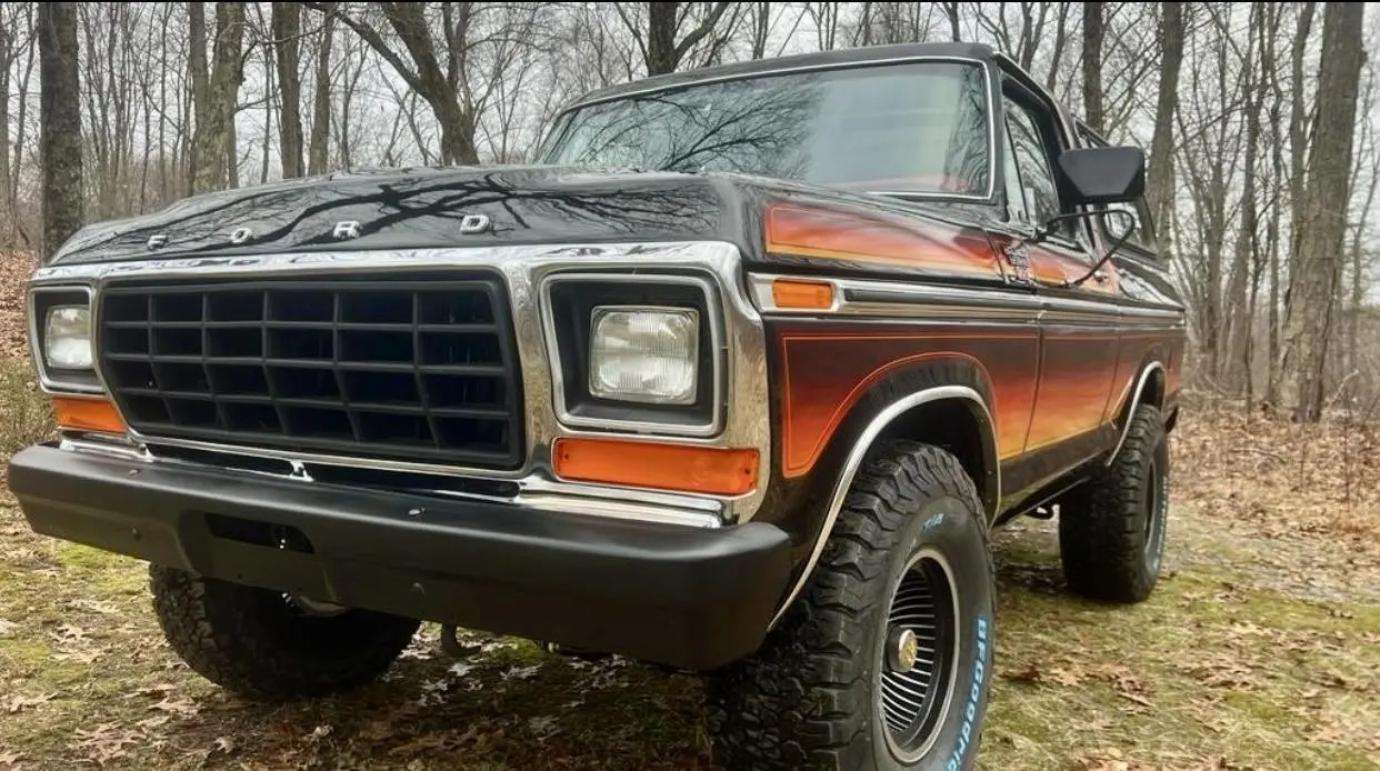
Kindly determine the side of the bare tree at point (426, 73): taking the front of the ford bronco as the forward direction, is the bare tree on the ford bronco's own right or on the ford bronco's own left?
on the ford bronco's own right

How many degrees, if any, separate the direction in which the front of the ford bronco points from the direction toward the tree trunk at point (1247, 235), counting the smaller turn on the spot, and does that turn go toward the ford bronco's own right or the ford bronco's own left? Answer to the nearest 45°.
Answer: approximately 180°

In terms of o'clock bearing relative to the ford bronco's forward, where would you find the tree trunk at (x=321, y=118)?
The tree trunk is roughly at 4 o'clock from the ford bronco.

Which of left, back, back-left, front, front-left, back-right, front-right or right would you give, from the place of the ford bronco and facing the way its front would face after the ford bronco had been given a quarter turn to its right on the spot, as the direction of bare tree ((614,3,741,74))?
front-right

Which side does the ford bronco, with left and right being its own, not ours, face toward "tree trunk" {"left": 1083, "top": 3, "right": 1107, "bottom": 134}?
back

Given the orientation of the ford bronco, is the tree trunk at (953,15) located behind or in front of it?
behind

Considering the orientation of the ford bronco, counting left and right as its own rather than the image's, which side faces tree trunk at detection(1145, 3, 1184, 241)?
back

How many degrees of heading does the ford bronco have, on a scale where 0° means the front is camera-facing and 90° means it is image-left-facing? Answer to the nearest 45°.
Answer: approximately 45°

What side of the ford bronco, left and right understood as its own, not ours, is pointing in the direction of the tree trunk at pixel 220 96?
right

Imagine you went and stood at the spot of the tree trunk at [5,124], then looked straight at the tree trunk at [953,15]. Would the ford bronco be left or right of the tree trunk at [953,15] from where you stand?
right

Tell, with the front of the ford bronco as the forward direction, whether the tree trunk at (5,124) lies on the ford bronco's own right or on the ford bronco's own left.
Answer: on the ford bronco's own right
